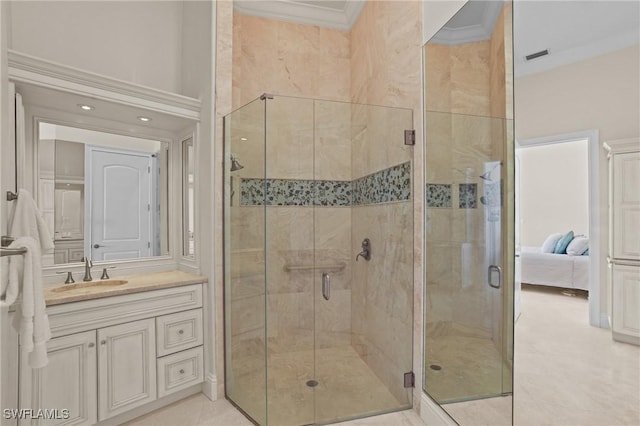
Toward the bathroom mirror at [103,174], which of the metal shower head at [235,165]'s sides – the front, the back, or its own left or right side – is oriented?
back

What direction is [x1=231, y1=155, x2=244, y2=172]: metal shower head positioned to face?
to the viewer's right

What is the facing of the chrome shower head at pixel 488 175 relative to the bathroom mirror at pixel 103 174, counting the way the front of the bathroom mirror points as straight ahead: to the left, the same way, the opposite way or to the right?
to the right

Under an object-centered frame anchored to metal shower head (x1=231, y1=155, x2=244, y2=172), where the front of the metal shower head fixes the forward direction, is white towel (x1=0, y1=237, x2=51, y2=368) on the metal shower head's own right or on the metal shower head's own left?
on the metal shower head's own right

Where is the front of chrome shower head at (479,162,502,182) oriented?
to the viewer's left
